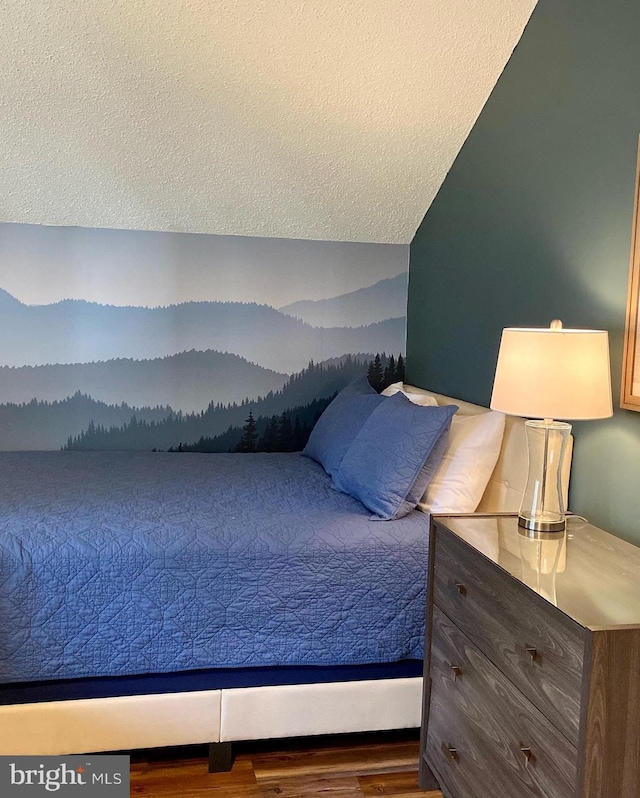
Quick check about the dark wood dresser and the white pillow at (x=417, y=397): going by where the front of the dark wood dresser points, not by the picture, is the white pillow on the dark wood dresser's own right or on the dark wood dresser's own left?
on the dark wood dresser's own right

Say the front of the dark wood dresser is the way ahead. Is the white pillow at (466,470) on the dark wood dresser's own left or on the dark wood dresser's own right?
on the dark wood dresser's own right

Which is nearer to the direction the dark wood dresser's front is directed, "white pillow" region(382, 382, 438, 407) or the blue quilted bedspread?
the blue quilted bedspread

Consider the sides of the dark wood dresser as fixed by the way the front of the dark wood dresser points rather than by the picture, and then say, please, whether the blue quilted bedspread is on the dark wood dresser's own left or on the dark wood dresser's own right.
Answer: on the dark wood dresser's own right

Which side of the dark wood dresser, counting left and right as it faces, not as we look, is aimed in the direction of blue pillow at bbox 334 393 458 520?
right

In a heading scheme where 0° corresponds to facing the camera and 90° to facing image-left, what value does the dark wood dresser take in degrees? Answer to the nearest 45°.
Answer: approximately 45°
